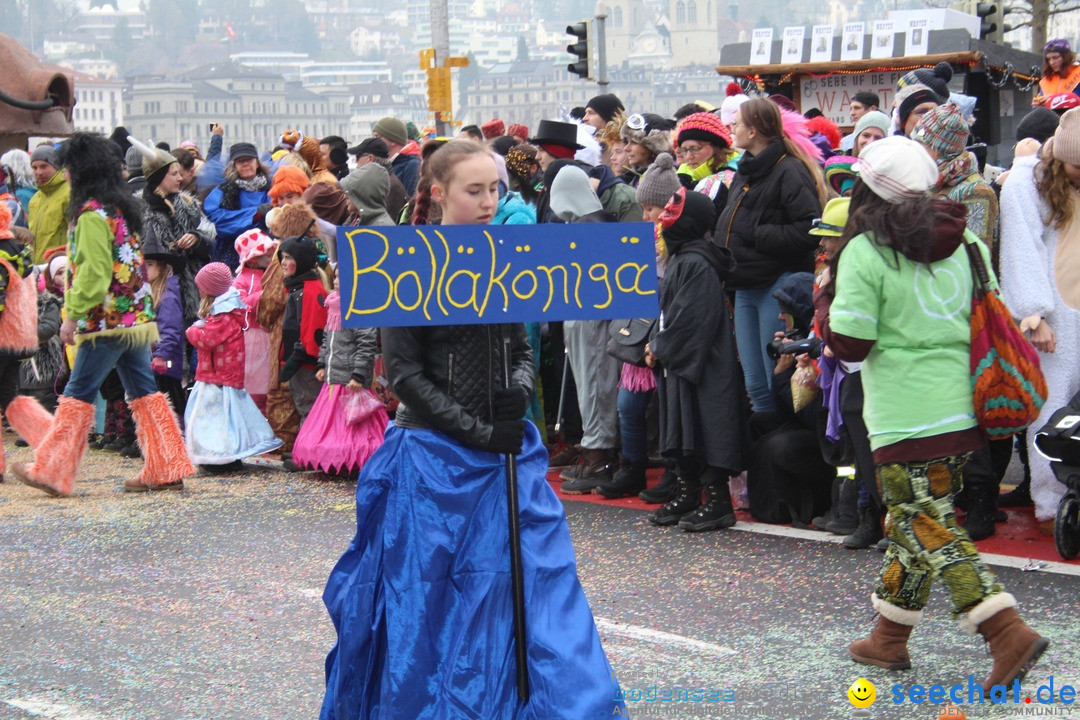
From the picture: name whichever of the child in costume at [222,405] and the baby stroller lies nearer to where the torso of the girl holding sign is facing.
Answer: the baby stroller

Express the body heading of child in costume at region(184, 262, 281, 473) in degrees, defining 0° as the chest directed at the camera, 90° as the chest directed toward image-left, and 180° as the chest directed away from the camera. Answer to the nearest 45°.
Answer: approximately 90°

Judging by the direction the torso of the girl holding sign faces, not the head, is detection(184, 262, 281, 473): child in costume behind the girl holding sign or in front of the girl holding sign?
behind

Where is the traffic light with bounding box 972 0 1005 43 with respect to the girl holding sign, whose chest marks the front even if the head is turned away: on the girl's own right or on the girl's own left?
on the girl's own left

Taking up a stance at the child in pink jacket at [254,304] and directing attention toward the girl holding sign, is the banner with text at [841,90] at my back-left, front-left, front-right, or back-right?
back-left

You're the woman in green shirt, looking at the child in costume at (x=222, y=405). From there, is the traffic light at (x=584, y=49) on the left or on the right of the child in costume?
right

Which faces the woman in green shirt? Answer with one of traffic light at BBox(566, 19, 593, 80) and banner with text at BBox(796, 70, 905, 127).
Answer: the banner with text

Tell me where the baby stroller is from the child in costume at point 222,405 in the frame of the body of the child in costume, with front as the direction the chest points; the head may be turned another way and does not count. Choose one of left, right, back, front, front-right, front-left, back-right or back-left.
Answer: back-left
